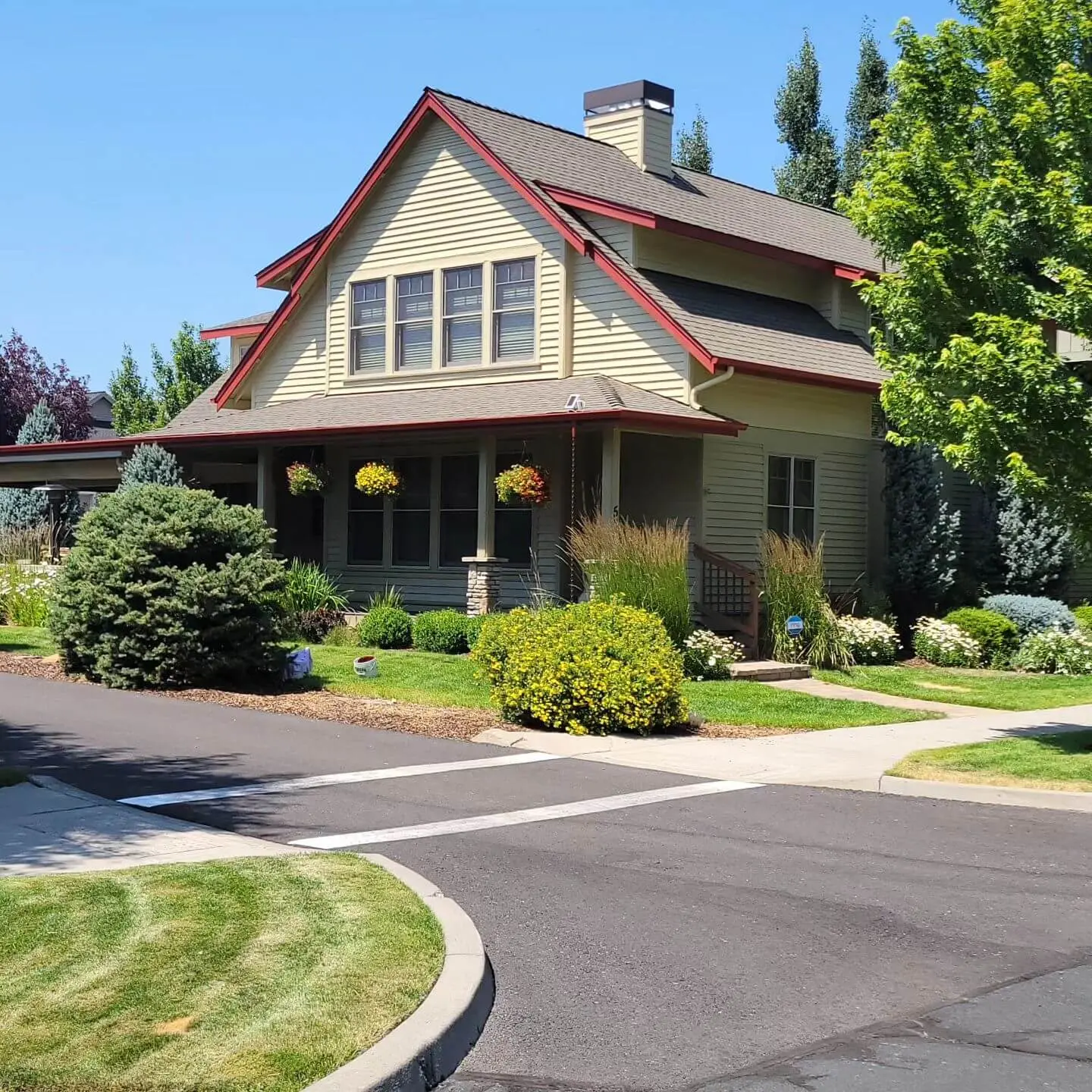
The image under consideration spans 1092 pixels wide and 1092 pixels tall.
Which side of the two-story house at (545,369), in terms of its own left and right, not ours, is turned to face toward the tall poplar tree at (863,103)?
back

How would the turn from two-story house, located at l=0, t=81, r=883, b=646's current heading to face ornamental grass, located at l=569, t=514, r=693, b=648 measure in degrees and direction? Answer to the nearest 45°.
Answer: approximately 45° to its left

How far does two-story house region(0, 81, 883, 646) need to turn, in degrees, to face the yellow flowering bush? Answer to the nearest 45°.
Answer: approximately 45° to its left

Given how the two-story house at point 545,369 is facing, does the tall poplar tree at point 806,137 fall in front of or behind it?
behind

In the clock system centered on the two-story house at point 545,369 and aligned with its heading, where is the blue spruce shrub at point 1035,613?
The blue spruce shrub is roughly at 8 o'clock from the two-story house.

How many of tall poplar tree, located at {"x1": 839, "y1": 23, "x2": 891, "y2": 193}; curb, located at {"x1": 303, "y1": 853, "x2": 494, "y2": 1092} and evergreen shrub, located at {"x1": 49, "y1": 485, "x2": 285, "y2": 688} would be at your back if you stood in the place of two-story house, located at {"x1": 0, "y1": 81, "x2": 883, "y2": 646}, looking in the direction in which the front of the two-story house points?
1

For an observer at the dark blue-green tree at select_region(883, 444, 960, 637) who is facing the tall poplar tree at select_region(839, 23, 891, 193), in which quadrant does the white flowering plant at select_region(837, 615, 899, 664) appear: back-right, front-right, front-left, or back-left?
back-left

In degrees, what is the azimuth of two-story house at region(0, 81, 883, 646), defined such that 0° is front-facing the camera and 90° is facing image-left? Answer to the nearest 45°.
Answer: approximately 45°

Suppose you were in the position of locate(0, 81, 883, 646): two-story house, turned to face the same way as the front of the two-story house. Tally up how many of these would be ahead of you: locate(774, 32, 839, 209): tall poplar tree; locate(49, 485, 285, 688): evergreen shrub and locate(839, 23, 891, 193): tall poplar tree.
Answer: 1

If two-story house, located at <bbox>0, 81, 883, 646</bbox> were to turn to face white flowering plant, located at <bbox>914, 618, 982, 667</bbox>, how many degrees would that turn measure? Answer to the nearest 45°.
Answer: approximately 135° to its left
